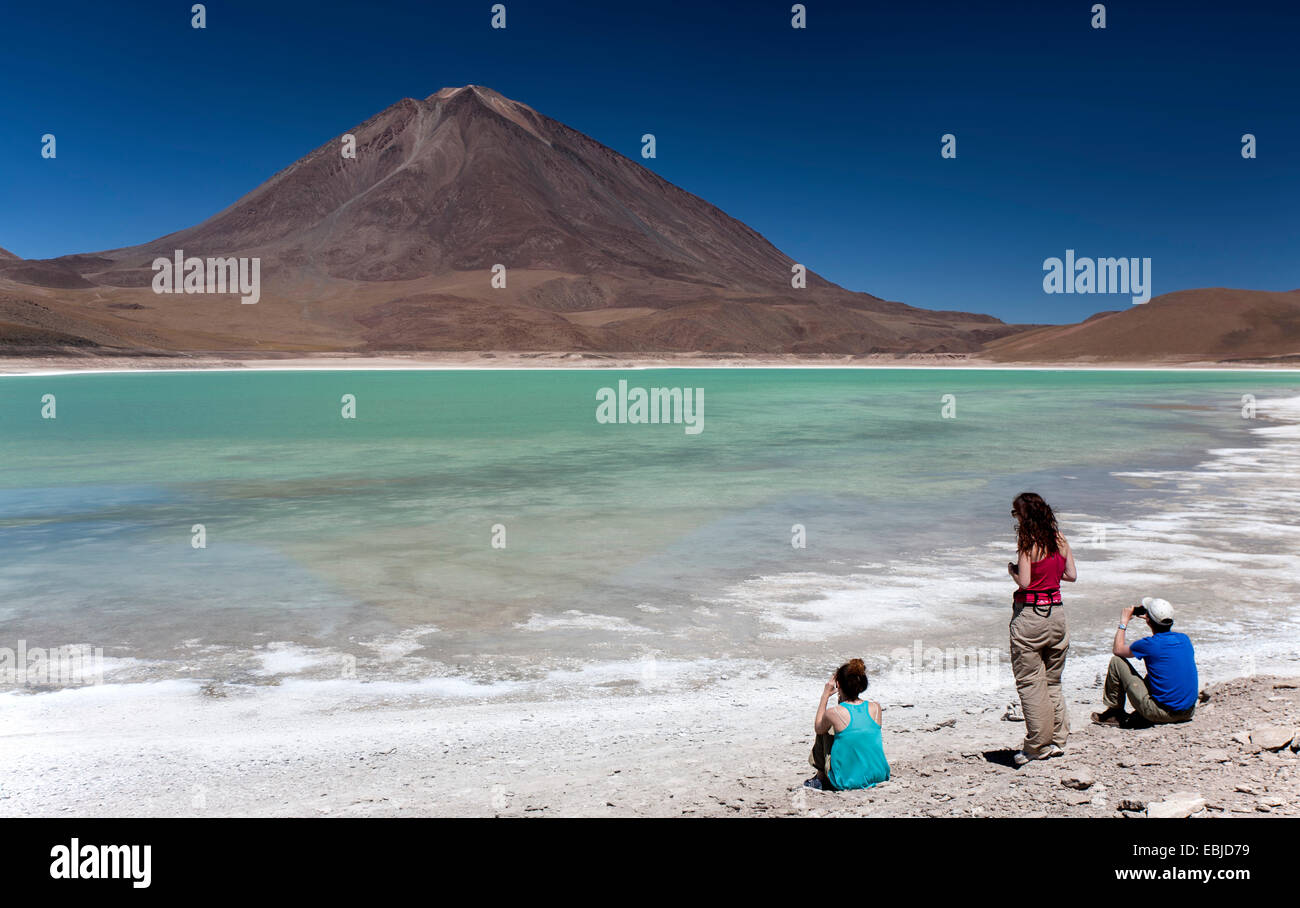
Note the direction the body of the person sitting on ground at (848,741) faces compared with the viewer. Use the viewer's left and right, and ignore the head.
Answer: facing away from the viewer and to the left of the viewer

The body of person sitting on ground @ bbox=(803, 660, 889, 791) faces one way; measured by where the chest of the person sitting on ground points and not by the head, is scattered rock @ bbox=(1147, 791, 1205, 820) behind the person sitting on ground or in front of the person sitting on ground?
behind

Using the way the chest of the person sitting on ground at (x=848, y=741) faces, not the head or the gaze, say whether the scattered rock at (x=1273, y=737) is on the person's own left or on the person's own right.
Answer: on the person's own right

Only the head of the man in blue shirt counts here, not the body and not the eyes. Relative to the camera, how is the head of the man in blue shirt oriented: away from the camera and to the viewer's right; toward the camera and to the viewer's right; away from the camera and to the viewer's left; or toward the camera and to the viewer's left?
away from the camera and to the viewer's left

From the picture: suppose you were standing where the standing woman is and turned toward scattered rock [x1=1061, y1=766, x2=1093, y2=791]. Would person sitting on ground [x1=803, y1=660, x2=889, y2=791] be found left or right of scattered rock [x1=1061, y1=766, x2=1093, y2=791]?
right

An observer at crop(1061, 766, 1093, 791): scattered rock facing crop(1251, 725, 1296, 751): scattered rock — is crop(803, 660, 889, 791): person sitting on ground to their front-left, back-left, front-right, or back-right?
back-left

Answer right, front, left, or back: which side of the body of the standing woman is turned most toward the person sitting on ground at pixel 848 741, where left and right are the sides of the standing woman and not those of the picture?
left

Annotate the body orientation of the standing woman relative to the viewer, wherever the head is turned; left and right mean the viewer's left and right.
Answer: facing away from the viewer and to the left of the viewer
